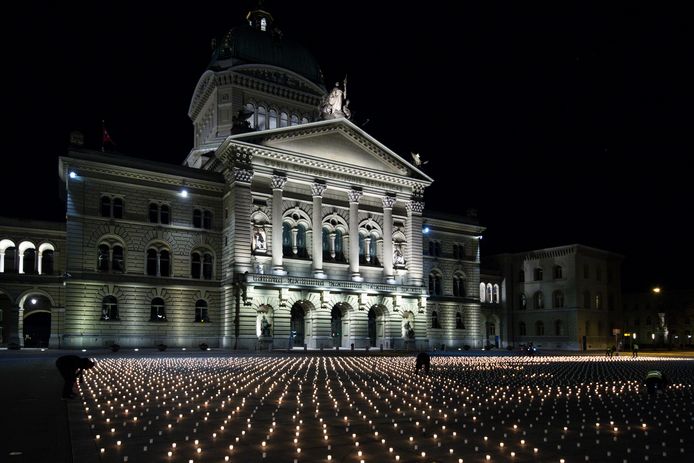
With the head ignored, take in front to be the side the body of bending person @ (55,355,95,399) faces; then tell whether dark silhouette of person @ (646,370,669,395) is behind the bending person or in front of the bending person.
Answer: in front

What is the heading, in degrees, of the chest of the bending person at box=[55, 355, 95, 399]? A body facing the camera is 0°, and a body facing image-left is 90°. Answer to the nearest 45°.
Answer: approximately 270°
